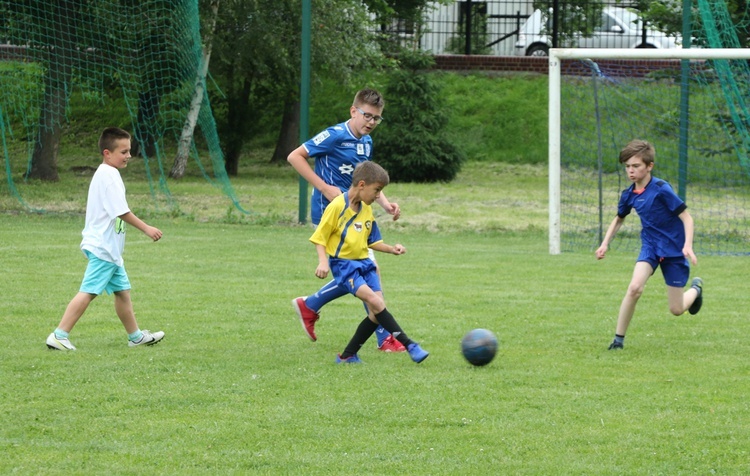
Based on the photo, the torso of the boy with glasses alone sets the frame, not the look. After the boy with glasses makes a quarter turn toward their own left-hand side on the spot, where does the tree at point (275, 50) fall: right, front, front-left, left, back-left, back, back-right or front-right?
front-left

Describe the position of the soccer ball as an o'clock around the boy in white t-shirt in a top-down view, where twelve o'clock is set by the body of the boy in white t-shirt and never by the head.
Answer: The soccer ball is roughly at 1 o'clock from the boy in white t-shirt.

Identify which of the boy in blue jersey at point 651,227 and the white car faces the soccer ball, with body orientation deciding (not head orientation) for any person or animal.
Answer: the boy in blue jersey

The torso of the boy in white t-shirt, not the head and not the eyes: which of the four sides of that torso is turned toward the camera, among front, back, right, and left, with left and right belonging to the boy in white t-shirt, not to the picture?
right

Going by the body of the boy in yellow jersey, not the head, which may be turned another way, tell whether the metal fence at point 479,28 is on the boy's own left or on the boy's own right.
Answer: on the boy's own left

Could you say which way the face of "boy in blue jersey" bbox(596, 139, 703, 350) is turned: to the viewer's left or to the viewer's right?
to the viewer's left

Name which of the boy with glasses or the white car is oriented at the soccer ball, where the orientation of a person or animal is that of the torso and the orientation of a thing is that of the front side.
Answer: the boy with glasses

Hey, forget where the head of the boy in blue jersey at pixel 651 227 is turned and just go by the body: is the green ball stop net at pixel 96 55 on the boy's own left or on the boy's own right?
on the boy's own right

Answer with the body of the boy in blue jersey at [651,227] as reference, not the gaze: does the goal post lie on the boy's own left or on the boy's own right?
on the boy's own right

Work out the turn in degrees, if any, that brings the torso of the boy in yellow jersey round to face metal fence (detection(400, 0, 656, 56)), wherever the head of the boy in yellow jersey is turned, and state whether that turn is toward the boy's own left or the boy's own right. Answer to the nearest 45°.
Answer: approximately 135° to the boy's own left

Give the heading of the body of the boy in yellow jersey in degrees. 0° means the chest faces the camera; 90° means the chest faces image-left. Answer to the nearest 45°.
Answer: approximately 315°

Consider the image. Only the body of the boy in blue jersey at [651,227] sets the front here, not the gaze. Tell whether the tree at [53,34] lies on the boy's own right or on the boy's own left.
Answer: on the boy's own right
